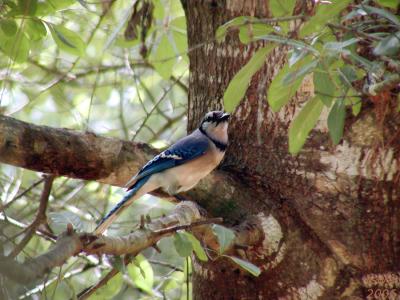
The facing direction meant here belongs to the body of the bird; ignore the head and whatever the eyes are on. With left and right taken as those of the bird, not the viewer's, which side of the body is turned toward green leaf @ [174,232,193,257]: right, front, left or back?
right

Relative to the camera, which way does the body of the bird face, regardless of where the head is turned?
to the viewer's right

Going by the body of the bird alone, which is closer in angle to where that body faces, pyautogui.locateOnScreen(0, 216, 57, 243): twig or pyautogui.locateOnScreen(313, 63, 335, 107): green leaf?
the green leaf
